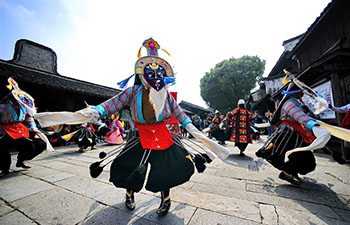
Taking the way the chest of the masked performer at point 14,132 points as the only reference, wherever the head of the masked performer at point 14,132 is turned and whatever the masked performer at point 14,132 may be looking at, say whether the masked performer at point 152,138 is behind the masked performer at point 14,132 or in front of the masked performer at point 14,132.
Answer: in front

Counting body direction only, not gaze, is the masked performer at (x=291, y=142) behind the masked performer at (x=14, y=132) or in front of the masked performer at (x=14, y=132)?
in front

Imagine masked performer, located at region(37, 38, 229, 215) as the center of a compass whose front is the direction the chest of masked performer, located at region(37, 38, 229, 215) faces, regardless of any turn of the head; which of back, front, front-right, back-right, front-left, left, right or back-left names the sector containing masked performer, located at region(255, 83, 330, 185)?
left

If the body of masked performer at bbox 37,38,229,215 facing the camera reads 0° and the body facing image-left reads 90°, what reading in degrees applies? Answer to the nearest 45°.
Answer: approximately 0°

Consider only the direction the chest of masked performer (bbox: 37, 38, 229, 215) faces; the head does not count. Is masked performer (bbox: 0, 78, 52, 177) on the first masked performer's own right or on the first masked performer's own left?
on the first masked performer's own right

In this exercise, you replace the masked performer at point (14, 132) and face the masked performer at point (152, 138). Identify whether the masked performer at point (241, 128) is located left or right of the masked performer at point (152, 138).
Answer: left

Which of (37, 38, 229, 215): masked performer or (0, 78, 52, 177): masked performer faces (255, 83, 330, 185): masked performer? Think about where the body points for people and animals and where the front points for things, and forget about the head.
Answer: (0, 78, 52, 177): masked performer

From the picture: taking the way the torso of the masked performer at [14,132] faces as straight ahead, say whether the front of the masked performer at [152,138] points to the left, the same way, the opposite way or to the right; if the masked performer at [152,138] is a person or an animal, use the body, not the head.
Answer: to the right

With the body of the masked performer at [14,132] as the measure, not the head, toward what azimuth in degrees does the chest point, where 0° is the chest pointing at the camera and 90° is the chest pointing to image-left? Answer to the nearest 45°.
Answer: approximately 315°
